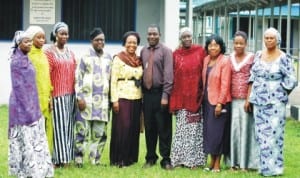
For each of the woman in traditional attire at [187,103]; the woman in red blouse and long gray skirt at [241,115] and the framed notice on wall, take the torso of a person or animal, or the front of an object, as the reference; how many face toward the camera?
3

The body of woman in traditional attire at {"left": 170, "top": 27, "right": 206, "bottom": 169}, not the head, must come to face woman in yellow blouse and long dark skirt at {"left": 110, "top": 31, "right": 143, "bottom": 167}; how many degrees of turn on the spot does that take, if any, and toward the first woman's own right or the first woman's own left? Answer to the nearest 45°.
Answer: approximately 90° to the first woman's own right

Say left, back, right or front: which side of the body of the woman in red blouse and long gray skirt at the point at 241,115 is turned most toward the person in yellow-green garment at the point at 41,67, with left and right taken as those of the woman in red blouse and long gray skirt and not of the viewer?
right

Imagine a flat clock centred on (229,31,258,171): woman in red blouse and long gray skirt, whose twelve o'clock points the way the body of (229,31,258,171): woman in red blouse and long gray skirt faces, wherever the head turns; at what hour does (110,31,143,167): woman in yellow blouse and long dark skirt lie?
(110,31,143,167): woman in yellow blouse and long dark skirt is roughly at 3 o'clock from (229,31,258,171): woman in red blouse and long gray skirt.

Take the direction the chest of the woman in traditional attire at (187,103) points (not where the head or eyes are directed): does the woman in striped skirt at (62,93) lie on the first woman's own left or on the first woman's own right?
on the first woman's own right

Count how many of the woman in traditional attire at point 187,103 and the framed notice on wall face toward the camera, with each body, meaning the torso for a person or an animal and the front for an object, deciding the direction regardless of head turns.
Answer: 2

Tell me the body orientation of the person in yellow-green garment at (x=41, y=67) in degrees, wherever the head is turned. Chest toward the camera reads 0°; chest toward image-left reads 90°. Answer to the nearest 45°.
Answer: approximately 315°

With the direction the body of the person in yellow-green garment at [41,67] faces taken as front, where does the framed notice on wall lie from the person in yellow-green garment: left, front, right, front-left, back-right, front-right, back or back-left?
back-left

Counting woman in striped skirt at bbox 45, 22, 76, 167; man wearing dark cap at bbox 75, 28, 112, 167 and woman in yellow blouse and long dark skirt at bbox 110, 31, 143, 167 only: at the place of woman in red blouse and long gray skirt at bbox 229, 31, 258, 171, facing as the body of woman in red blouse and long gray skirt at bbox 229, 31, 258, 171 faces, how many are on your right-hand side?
3

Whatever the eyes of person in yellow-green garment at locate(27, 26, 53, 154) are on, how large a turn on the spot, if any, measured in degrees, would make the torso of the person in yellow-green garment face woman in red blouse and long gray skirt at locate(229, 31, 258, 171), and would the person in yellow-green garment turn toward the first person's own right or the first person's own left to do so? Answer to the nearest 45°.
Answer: approximately 45° to the first person's own left
